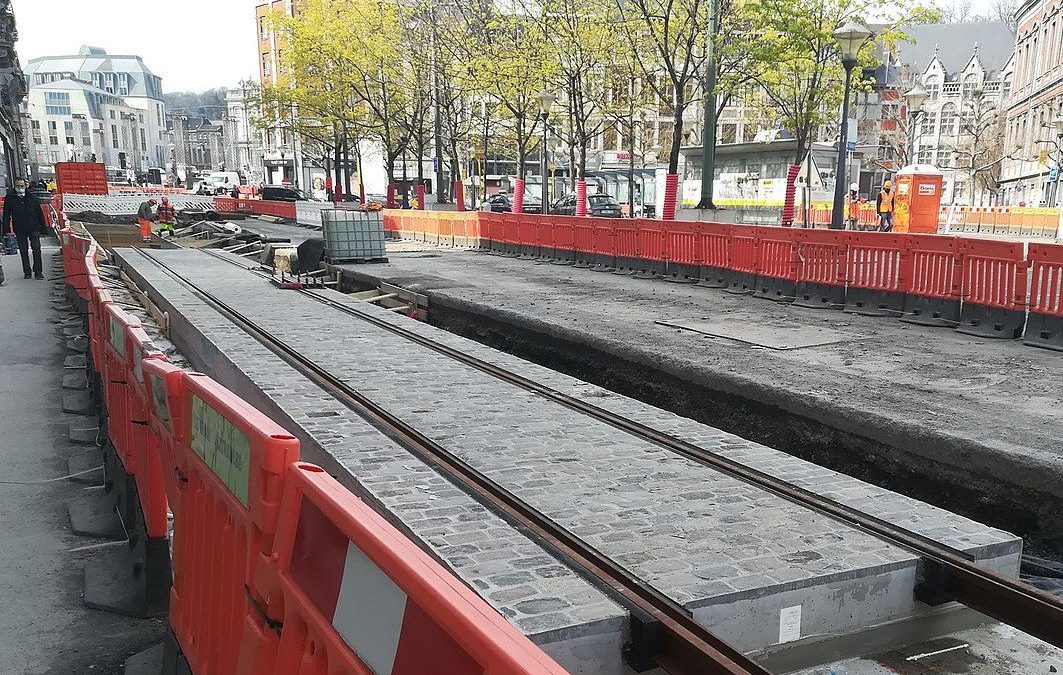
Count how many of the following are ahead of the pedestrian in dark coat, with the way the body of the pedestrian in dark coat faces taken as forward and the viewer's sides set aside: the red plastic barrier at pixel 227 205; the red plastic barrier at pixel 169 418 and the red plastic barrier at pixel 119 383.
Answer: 2

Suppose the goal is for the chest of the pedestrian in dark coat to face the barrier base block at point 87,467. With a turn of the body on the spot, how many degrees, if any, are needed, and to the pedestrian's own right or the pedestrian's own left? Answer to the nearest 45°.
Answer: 0° — they already face it

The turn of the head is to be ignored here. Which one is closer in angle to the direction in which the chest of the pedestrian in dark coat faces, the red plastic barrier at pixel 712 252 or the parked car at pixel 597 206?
the red plastic barrier

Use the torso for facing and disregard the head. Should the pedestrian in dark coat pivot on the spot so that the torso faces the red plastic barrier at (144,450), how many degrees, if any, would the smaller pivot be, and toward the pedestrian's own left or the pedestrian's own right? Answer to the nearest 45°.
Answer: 0° — they already face it

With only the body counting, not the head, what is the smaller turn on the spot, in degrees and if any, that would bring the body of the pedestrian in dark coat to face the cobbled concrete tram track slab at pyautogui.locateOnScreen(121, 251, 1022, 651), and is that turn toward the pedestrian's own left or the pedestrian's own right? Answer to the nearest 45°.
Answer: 0° — they already face it

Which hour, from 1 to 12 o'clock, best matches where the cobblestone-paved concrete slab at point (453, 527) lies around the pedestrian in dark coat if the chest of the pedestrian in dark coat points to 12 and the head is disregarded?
The cobblestone-paved concrete slab is roughly at 12 o'clock from the pedestrian in dark coat.

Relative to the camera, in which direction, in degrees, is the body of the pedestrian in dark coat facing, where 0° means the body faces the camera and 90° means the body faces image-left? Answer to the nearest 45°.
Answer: approximately 0°

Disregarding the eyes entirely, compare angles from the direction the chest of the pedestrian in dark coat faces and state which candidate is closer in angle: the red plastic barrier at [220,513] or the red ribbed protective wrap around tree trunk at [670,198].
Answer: the red plastic barrier

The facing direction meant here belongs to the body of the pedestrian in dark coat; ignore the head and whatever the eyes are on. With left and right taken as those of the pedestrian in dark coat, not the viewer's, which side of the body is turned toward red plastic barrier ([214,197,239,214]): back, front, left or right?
back

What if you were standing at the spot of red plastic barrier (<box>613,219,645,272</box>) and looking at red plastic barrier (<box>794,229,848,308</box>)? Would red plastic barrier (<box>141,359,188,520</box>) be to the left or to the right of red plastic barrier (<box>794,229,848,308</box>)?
right

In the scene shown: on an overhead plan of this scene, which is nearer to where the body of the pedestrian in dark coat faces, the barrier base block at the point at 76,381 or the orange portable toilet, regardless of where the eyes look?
the barrier base block

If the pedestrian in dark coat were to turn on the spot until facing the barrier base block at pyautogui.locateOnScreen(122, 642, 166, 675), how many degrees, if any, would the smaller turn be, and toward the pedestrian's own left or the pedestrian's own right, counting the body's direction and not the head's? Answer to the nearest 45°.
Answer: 0° — they already face it

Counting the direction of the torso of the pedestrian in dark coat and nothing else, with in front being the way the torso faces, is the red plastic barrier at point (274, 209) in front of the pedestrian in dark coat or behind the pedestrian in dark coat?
behind
